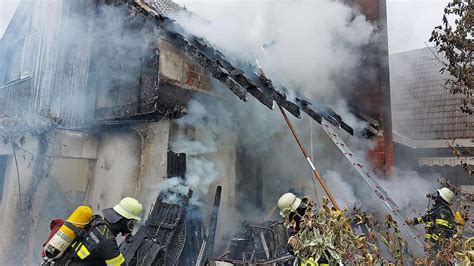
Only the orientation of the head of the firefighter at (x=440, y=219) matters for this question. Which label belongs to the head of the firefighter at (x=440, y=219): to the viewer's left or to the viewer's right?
to the viewer's left

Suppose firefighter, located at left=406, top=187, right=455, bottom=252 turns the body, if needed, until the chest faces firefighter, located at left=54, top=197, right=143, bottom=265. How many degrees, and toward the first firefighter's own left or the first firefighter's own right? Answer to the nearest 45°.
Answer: approximately 45° to the first firefighter's own left

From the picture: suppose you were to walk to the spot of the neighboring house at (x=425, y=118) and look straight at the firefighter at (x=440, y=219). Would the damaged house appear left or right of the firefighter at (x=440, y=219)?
right

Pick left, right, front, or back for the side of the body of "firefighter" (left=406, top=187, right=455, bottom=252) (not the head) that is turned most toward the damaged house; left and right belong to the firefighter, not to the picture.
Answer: front

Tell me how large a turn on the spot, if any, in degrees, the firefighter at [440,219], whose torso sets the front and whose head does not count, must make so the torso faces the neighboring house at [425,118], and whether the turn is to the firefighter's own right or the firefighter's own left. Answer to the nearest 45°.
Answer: approximately 90° to the firefighter's own right

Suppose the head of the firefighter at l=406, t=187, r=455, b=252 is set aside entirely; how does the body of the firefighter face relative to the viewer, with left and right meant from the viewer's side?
facing to the left of the viewer

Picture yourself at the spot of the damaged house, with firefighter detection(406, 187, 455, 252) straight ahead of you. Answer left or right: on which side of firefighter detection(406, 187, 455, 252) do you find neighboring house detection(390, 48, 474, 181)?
left
